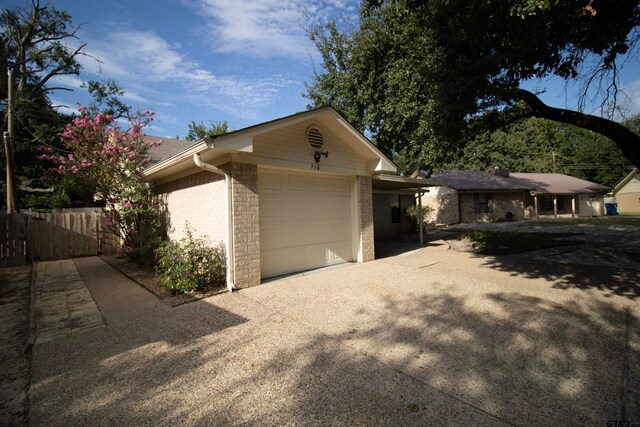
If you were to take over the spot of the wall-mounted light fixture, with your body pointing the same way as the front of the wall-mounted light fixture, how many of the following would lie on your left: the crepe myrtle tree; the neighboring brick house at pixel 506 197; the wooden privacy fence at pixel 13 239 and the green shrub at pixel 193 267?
1

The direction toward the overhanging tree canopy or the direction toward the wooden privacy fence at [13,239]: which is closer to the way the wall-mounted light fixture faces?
the overhanging tree canopy

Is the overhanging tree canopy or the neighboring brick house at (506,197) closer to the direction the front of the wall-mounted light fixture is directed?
the overhanging tree canopy

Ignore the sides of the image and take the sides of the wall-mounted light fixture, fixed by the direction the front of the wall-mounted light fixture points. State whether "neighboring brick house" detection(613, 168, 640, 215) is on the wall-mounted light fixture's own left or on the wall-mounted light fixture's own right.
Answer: on the wall-mounted light fixture's own left

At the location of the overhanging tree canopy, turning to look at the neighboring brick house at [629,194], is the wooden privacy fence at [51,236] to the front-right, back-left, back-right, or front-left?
back-left

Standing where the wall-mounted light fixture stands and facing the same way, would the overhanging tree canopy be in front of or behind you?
in front

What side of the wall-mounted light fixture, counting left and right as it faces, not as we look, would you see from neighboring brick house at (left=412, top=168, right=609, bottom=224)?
left

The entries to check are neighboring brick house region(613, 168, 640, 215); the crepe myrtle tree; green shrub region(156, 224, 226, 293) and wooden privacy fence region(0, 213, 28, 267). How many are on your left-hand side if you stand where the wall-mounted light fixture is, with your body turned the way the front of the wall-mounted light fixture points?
1

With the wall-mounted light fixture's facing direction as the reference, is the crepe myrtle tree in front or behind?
behind

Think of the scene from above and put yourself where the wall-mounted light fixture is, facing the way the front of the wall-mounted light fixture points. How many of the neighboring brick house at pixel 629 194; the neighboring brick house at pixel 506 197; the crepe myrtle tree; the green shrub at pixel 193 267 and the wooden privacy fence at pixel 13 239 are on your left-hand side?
2

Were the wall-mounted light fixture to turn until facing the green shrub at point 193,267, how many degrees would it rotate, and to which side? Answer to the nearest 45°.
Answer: approximately 90° to its right

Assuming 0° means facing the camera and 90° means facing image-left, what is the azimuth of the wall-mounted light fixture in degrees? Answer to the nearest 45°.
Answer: approximately 315°

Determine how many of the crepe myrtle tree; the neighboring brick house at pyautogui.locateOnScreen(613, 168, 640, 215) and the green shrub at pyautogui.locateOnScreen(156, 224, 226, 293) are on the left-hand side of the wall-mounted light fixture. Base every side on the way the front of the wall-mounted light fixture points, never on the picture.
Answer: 1
